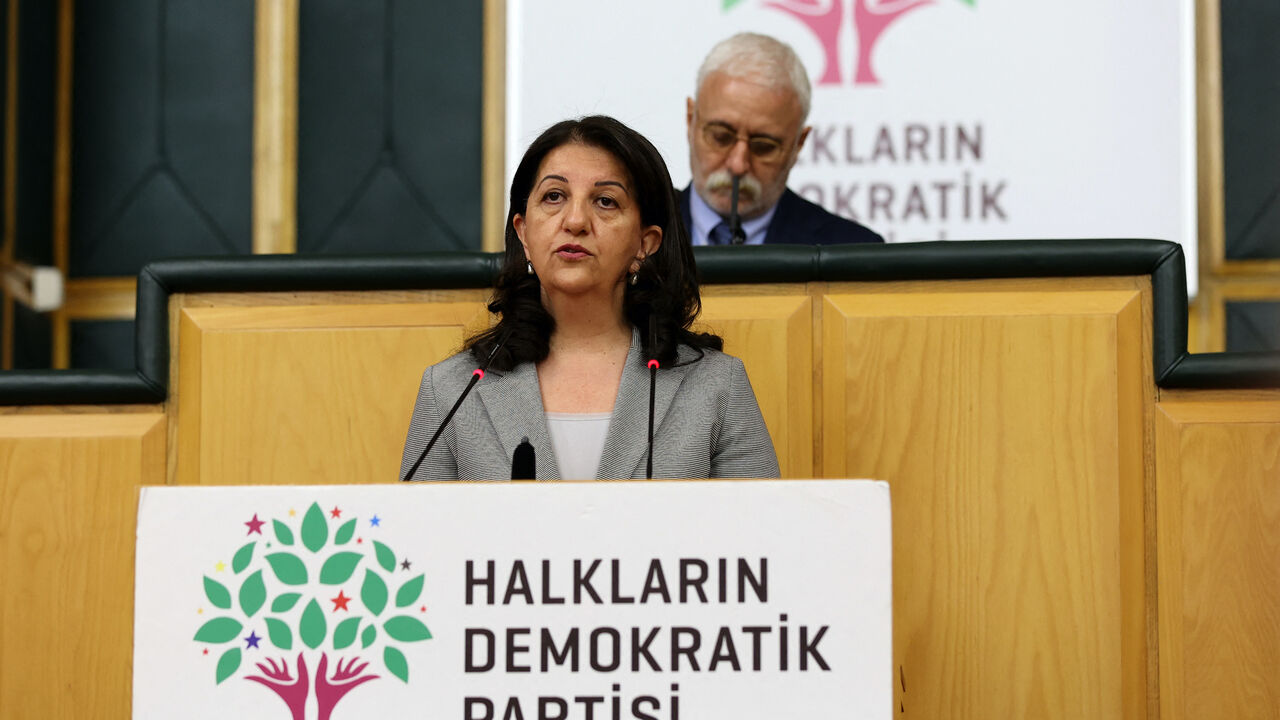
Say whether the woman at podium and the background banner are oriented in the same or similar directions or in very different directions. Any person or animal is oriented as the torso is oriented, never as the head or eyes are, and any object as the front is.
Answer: same or similar directions

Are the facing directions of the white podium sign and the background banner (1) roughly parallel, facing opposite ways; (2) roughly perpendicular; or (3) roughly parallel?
roughly parallel

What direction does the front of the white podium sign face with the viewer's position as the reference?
facing the viewer

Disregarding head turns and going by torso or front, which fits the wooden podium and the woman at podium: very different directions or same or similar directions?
same or similar directions

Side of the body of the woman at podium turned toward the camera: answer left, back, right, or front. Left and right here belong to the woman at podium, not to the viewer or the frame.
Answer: front

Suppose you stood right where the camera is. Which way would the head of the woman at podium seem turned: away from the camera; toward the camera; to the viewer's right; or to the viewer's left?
toward the camera

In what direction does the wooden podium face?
toward the camera

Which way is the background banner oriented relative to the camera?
toward the camera

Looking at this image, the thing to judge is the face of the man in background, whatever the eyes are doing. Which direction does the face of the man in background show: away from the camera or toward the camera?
toward the camera

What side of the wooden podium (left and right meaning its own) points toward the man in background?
back

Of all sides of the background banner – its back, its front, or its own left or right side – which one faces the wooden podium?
front

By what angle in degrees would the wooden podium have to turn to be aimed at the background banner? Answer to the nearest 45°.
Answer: approximately 180°
